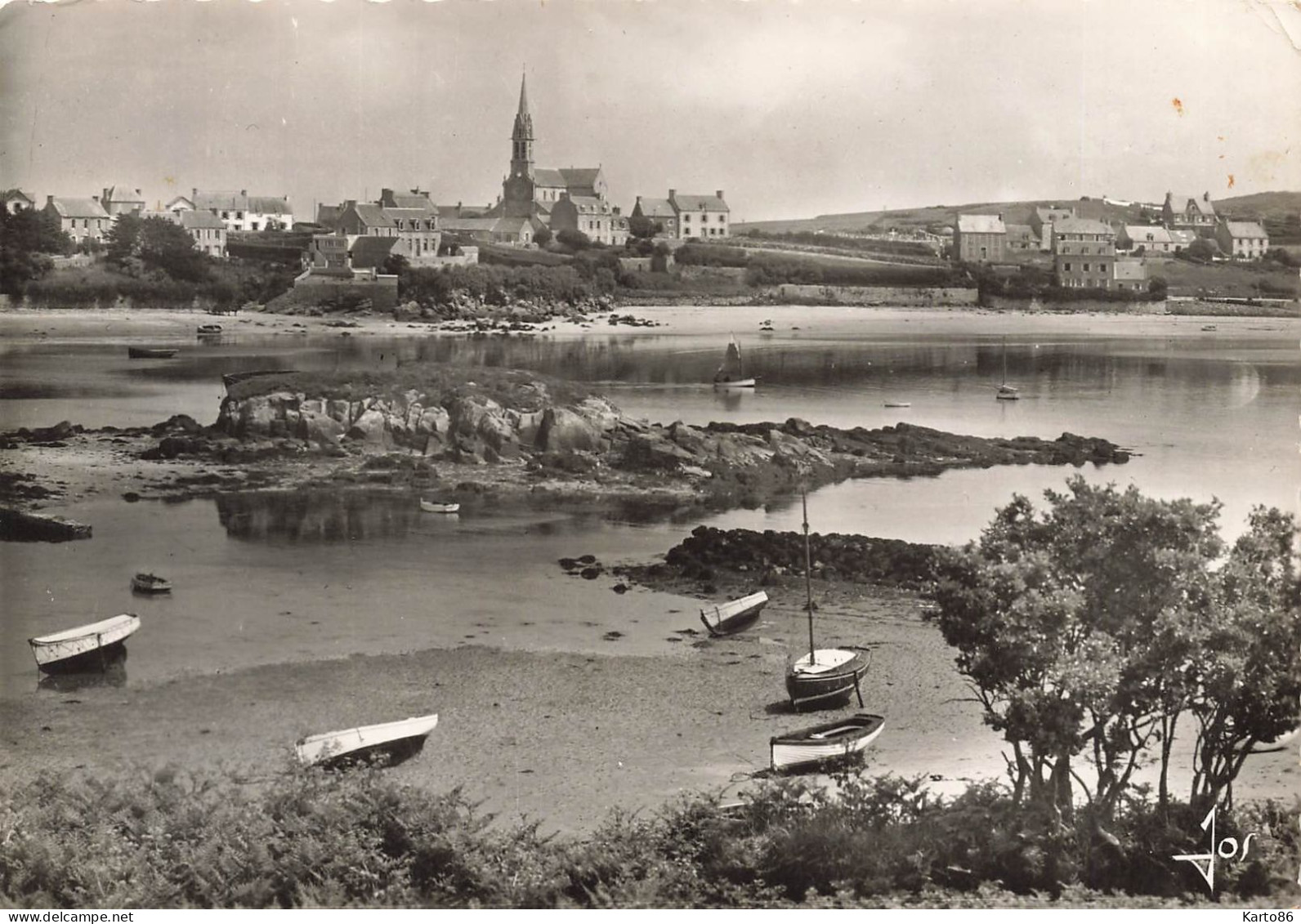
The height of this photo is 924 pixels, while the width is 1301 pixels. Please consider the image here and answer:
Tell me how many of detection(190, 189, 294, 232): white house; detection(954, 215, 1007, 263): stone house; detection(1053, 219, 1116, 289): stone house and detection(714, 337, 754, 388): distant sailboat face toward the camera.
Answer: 3

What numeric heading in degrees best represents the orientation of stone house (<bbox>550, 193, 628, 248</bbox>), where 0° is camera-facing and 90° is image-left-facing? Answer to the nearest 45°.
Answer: approximately 315°

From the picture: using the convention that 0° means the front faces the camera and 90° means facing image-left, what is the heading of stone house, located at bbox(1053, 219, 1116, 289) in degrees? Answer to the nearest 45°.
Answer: approximately 0°

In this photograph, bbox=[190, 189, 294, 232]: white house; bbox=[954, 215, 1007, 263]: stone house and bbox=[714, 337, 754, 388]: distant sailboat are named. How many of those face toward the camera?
2
